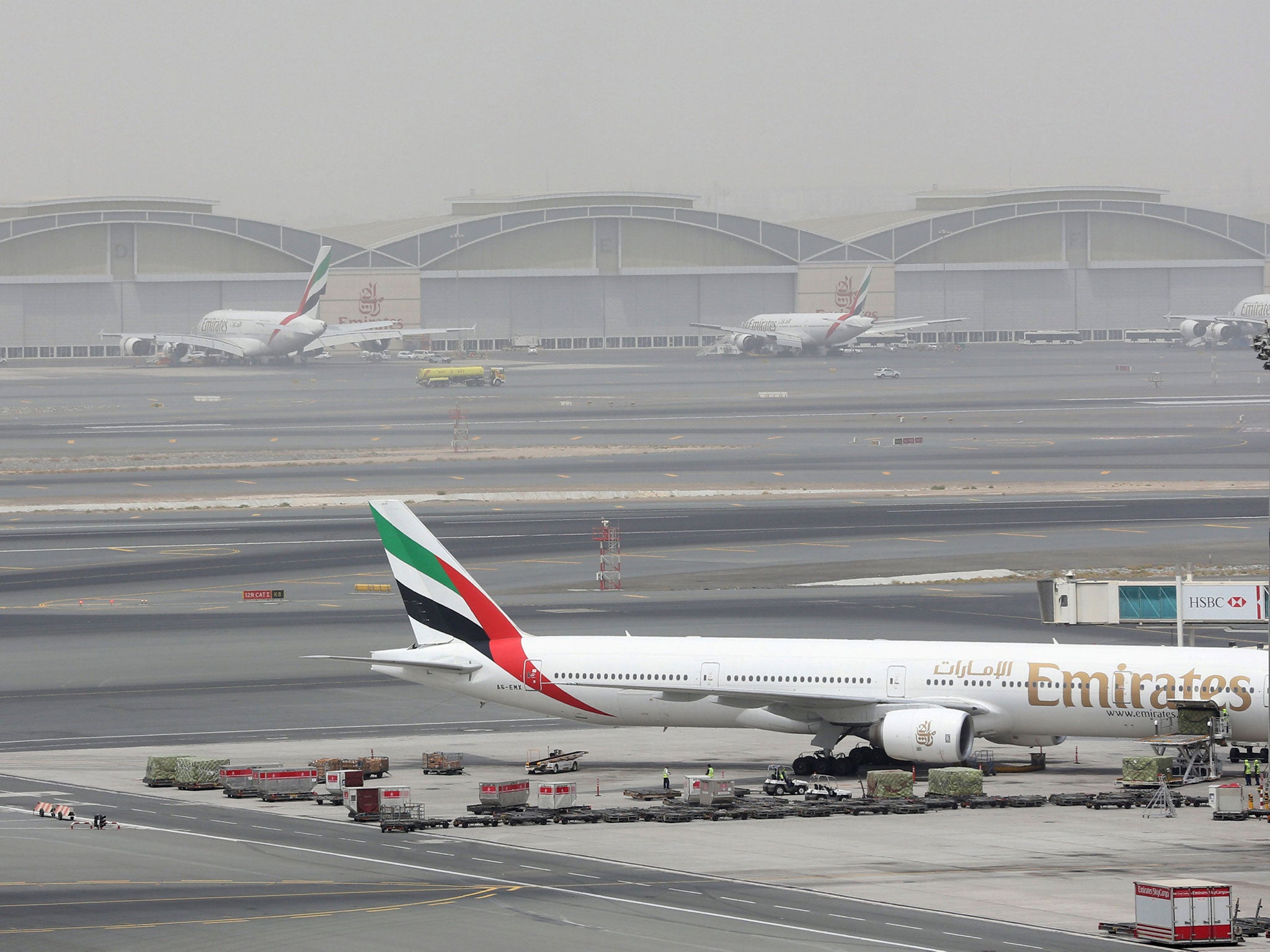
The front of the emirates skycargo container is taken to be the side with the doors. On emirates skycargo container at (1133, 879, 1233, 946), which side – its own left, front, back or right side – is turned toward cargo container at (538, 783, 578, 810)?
back

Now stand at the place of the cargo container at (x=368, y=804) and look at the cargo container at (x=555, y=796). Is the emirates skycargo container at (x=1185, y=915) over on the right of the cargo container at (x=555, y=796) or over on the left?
right

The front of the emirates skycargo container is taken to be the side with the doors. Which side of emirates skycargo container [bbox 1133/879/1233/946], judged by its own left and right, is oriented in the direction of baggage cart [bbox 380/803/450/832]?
back

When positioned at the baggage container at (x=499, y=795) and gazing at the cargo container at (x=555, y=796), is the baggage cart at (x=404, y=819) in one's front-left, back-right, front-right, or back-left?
back-right

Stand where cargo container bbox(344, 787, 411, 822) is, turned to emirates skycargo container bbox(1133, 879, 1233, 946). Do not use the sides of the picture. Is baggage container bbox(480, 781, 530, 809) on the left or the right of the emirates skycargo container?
left

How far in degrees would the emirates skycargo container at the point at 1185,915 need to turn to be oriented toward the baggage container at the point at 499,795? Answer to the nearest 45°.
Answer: approximately 180°

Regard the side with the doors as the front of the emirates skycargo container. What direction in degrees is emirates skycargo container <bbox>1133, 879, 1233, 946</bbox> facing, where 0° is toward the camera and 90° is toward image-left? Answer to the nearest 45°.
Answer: approximately 315°
